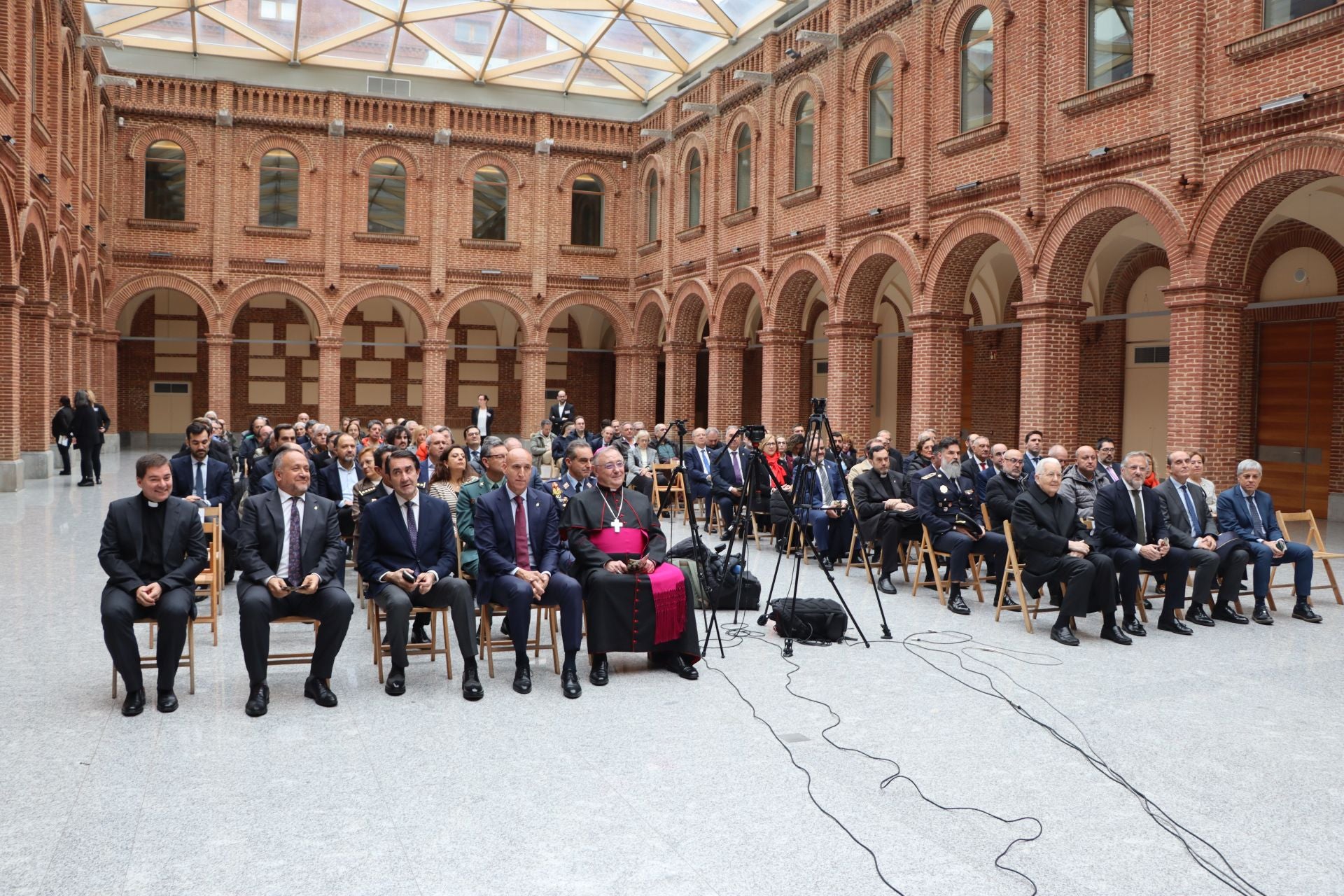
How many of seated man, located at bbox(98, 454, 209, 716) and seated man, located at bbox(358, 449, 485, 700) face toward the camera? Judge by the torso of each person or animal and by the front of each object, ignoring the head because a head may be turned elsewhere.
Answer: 2

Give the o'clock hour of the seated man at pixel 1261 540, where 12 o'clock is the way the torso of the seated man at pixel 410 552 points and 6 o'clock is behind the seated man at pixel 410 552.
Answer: the seated man at pixel 1261 540 is roughly at 9 o'clock from the seated man at pixel 410 552.

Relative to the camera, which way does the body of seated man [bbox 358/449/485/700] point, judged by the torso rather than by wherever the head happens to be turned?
toward the camera

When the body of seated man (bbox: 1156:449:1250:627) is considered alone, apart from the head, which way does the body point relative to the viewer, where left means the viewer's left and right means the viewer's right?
facing the viewer and to the right of the viewer

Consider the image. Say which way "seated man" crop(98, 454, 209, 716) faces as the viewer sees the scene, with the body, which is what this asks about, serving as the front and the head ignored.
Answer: toward the camera

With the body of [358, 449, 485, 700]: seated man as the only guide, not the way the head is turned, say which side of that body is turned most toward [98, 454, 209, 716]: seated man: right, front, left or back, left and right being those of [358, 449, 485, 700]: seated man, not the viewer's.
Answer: right

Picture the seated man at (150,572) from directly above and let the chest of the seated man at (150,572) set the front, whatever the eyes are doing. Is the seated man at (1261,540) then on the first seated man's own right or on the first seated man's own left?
on the first seated man's own left

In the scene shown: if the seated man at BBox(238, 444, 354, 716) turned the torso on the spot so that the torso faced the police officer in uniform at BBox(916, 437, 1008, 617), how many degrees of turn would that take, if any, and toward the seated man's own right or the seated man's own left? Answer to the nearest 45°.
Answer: approximately 90° to the seated man's own left

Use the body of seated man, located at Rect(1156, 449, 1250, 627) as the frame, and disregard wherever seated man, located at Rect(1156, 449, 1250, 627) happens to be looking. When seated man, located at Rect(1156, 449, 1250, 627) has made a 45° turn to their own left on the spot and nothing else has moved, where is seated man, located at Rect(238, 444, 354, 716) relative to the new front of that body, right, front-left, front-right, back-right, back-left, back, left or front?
back-right

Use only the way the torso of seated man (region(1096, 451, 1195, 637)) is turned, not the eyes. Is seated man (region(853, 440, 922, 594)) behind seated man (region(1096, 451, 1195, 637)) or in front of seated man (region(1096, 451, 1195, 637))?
behind

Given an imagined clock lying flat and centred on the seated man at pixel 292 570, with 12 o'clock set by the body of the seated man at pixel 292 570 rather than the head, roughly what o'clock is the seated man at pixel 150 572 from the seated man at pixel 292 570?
the seated man at pixel 150 572 is roughly at 3 o'clock from the seated man at pixel 292 570.

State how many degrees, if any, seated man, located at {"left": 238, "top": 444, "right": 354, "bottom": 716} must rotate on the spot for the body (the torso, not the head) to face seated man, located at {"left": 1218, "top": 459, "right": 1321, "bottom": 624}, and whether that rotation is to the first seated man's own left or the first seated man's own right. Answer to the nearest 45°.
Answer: approximately 90° to the first seated man's own left
